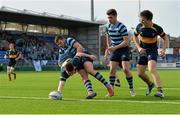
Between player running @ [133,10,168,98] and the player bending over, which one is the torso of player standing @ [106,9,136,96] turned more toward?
the player bending over

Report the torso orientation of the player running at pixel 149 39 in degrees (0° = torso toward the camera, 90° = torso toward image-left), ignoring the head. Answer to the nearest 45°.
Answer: approximately 45°

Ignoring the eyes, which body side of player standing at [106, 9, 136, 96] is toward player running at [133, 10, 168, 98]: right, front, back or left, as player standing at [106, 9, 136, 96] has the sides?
left

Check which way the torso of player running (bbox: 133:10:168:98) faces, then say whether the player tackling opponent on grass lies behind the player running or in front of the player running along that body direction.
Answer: in front

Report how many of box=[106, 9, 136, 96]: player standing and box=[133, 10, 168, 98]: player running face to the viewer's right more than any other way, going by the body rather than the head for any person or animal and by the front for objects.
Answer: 0

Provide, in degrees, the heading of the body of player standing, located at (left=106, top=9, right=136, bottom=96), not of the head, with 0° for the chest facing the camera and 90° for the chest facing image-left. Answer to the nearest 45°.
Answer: approximately 45°
